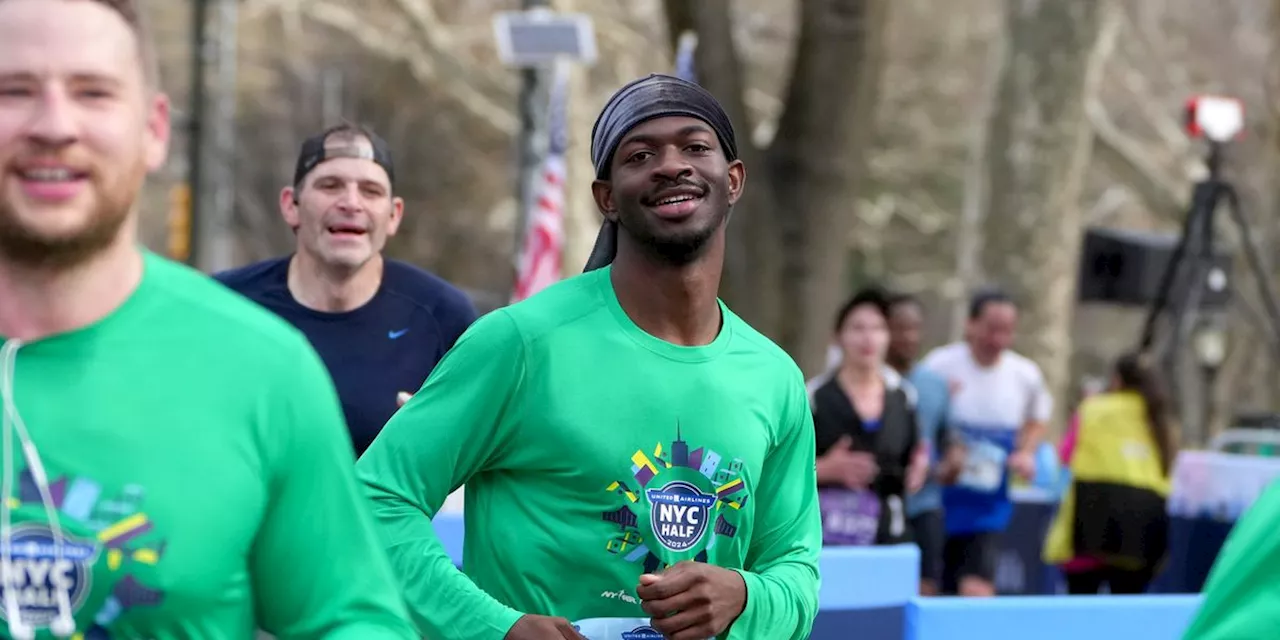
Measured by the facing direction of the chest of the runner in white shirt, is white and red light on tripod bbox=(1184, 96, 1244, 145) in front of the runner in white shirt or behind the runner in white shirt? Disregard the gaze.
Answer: behind

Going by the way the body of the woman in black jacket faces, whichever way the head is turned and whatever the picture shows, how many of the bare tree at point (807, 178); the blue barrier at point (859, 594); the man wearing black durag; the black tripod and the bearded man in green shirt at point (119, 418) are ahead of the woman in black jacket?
3

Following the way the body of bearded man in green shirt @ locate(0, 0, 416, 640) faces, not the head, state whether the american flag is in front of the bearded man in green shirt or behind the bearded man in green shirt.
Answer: behind

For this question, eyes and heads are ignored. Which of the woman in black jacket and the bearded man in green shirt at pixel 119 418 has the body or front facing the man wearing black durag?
the woman in black jacket

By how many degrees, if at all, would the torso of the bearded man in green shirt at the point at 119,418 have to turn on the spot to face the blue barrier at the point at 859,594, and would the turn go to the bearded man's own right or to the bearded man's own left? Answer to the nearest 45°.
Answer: approximately 135° to the bearded man's own left

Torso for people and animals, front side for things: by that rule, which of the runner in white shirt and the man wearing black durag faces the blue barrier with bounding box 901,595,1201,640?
the runner in white shirt

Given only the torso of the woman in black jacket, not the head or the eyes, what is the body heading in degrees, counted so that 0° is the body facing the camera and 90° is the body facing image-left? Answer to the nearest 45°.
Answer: approximately 0°
